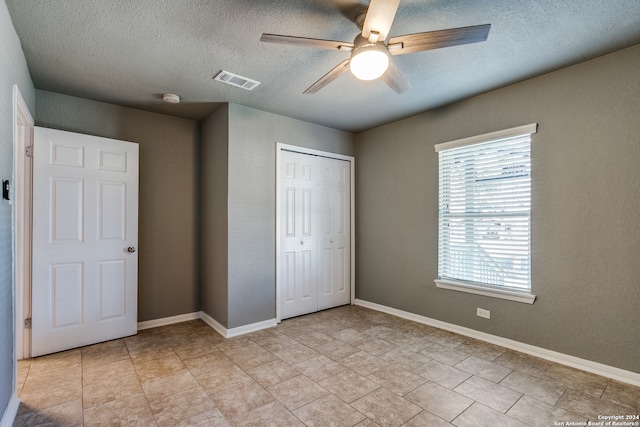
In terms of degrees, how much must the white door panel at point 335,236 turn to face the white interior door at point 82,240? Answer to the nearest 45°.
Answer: approximately 90° to its right

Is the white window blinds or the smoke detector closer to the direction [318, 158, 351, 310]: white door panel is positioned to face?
the white window blinds

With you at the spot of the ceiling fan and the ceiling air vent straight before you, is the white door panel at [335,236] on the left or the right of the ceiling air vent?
right

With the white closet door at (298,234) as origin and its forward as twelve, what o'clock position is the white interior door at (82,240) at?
The white interior door is roughly at 4 o'clock from the white closet door.

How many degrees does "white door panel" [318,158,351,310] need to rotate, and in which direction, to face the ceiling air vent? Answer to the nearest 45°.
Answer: approximately 90° to its right

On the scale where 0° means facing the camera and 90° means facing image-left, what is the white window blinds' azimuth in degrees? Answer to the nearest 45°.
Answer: approximately 45°

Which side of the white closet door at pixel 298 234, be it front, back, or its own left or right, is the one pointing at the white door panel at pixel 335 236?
left

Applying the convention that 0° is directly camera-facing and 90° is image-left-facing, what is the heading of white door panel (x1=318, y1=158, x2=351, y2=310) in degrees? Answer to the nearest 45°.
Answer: approximately 315°

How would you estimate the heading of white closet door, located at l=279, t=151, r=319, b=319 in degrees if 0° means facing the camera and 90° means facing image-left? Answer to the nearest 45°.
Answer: approximately 315°
